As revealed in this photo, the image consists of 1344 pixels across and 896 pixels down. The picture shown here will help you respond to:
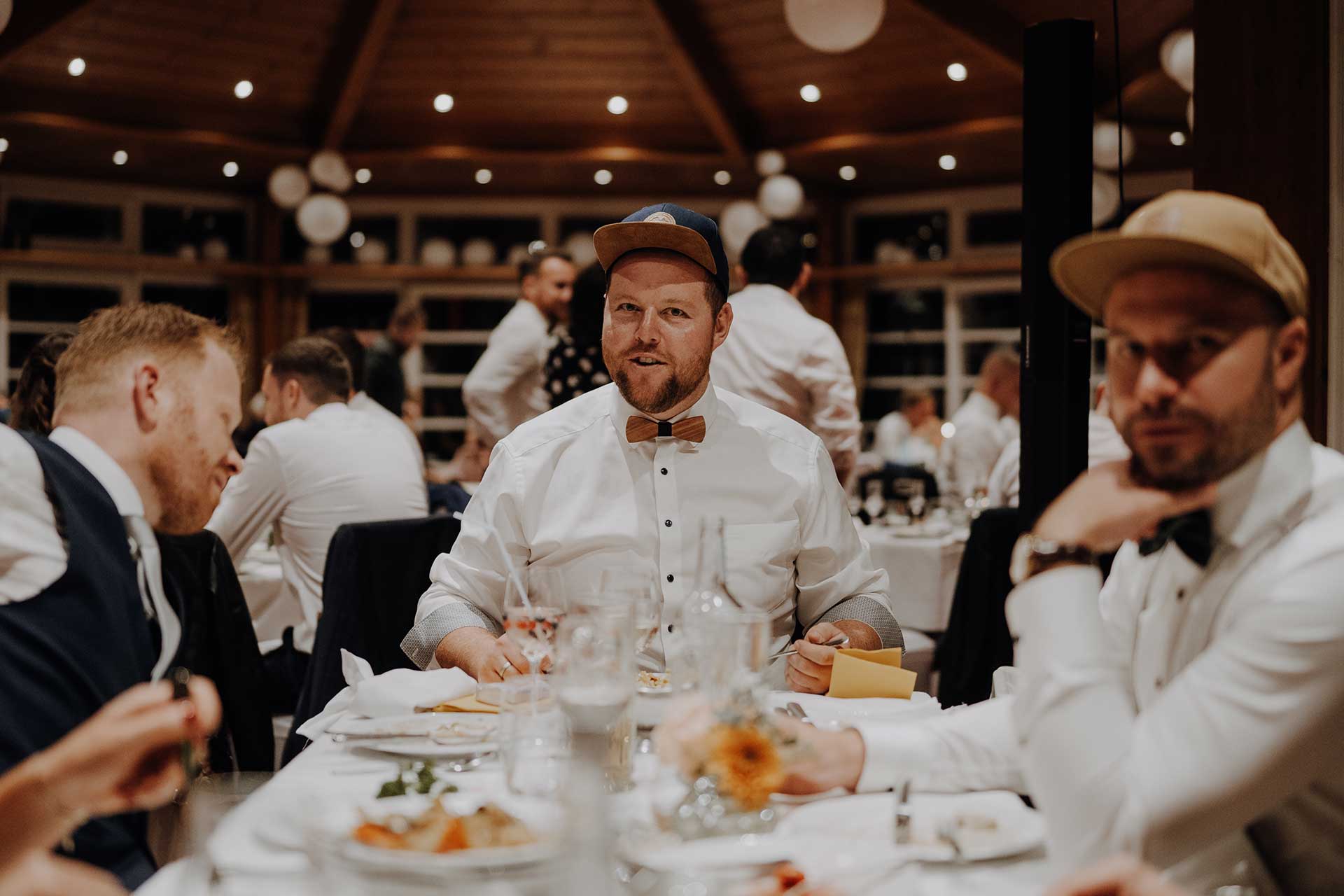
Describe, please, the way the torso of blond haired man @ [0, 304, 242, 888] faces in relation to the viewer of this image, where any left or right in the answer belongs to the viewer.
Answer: facing to the right of the viewer

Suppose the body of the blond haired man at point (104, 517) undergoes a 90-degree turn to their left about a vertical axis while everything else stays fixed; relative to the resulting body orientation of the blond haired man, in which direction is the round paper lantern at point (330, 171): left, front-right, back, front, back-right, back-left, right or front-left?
front

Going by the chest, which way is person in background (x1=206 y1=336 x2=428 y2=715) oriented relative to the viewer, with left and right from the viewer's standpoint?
facing away from the viewer and to the left of the viewer

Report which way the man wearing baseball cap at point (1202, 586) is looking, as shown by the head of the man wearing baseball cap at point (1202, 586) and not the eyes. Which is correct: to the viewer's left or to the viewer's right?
to the viewer's left

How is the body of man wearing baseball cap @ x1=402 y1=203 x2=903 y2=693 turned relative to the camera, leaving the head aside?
toward the camera

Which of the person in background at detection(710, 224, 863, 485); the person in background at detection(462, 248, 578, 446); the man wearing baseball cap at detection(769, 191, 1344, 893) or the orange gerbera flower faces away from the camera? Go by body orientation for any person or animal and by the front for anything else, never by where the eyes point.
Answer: the person in background at detection(710, 224, 863, 485)

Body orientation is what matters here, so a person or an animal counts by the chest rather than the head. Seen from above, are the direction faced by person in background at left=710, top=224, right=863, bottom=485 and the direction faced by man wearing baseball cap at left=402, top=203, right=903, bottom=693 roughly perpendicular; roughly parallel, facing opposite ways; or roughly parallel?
roughly parallel, facing opposite ways

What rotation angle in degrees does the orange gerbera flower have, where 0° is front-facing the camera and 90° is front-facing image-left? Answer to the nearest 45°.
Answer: approximately 0°

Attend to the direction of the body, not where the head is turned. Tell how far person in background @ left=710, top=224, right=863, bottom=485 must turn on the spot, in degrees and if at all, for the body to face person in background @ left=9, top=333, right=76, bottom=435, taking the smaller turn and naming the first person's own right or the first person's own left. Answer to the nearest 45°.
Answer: approximately 135° to the first person's own left

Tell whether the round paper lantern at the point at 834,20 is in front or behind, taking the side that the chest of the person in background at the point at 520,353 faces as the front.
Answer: in front

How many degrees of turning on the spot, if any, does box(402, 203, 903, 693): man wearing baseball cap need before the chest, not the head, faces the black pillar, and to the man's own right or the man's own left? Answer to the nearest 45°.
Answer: approximately 90° to the man's own left

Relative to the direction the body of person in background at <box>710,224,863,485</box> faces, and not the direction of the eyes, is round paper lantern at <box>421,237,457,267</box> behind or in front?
in front

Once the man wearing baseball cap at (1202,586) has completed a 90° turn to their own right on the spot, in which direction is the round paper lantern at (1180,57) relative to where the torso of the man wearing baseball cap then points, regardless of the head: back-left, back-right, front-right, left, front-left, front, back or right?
front-right

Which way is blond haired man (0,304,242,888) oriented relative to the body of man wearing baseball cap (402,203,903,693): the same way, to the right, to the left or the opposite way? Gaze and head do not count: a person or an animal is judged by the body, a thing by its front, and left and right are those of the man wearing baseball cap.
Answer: to the left

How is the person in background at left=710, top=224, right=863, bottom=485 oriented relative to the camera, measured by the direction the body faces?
away from the camera

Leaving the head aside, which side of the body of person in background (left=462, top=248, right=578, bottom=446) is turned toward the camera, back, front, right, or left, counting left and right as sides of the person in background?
right

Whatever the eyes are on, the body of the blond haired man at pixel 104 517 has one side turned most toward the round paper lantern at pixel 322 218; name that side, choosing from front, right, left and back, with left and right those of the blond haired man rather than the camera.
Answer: left
